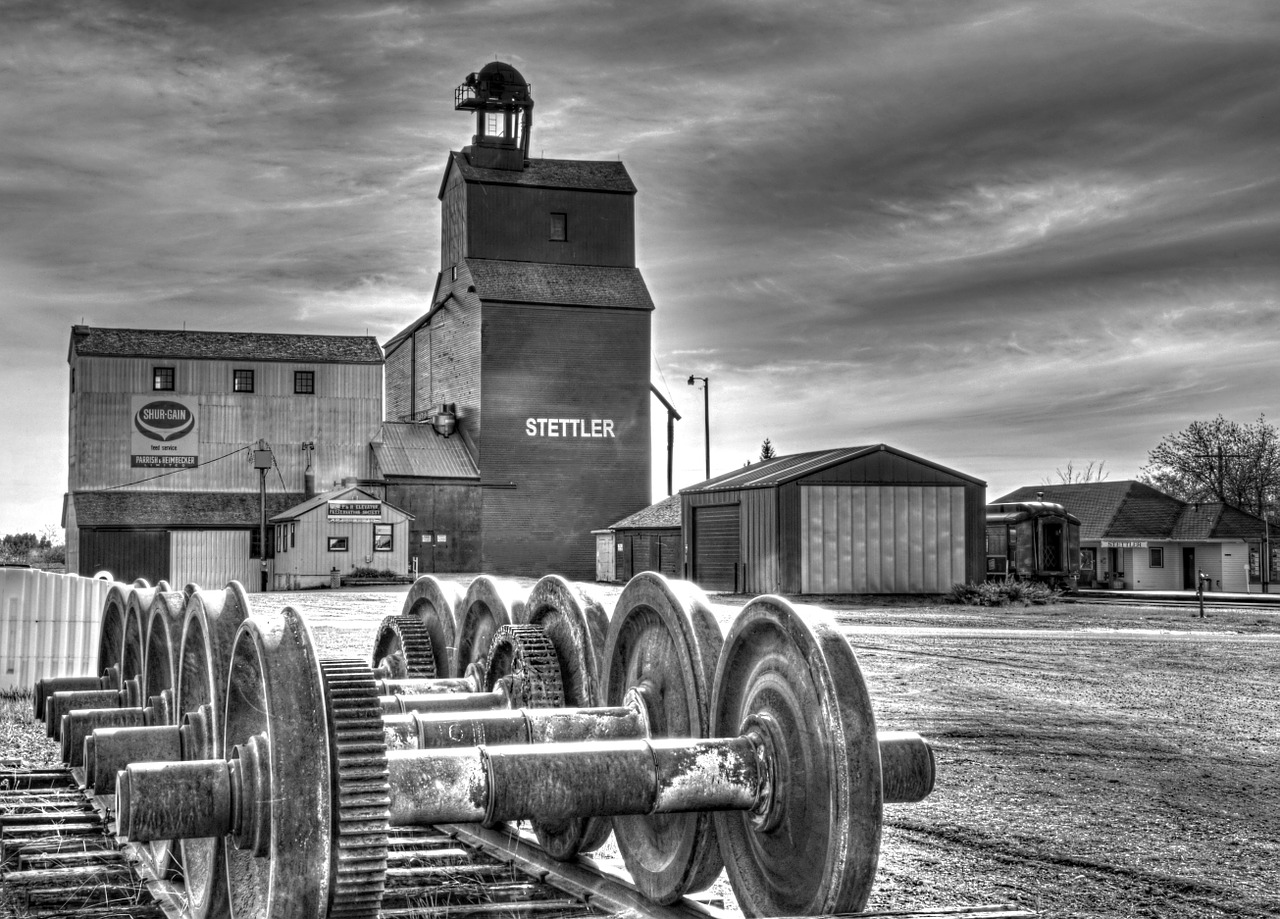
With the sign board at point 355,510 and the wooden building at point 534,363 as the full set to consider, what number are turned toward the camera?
2

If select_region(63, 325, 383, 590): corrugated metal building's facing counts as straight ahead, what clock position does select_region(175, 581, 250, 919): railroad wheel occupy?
The railroad wheel is roughly at 12 o'clock from the corrugated metal building.

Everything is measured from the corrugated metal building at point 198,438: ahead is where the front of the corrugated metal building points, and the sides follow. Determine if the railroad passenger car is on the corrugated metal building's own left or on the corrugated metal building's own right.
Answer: on the corrugated metal building's own left

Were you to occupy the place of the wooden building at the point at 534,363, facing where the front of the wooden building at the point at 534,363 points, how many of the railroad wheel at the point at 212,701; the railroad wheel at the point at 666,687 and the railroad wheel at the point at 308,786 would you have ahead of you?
3

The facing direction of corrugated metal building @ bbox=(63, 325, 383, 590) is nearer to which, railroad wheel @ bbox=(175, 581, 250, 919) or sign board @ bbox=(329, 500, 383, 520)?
the railroad wheel
